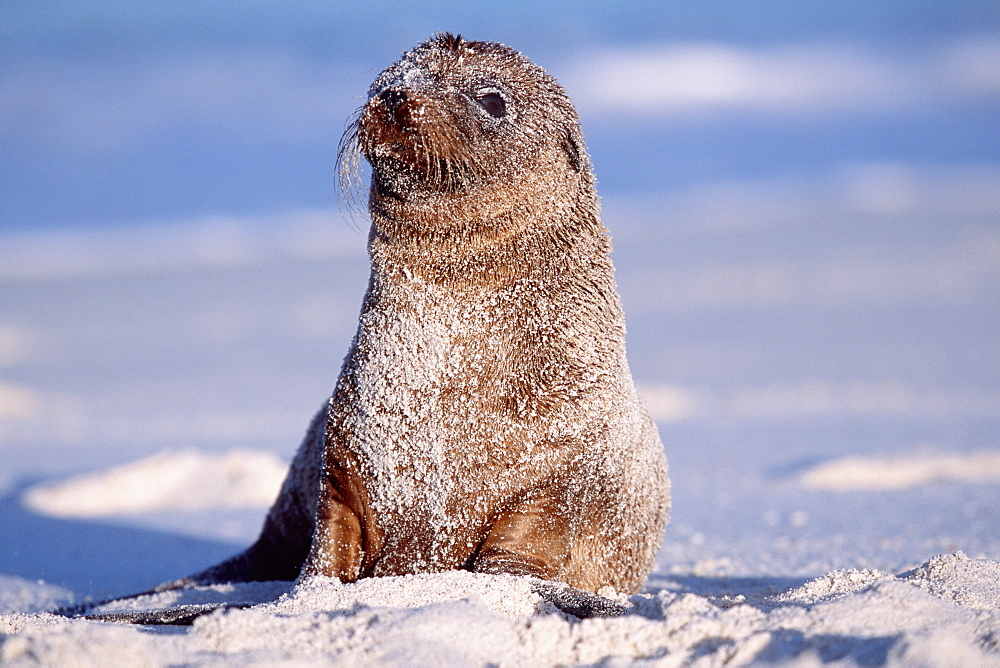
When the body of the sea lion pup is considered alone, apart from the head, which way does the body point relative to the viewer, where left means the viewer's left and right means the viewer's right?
facing the viewer and to the left of the viewer
